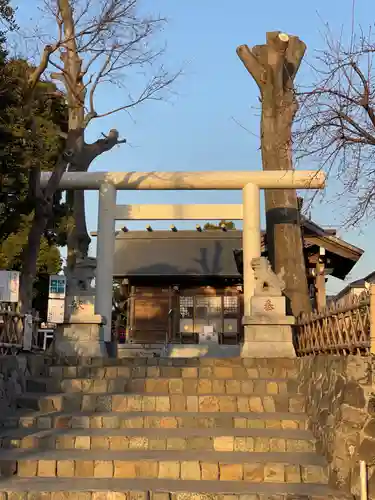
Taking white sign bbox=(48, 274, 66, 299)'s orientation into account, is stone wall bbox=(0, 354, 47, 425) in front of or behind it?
in front

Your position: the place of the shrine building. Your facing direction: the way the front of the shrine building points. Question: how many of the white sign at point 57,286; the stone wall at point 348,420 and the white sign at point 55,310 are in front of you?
3

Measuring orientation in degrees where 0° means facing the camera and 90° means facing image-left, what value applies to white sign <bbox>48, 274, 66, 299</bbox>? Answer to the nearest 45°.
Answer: approximately 0°
